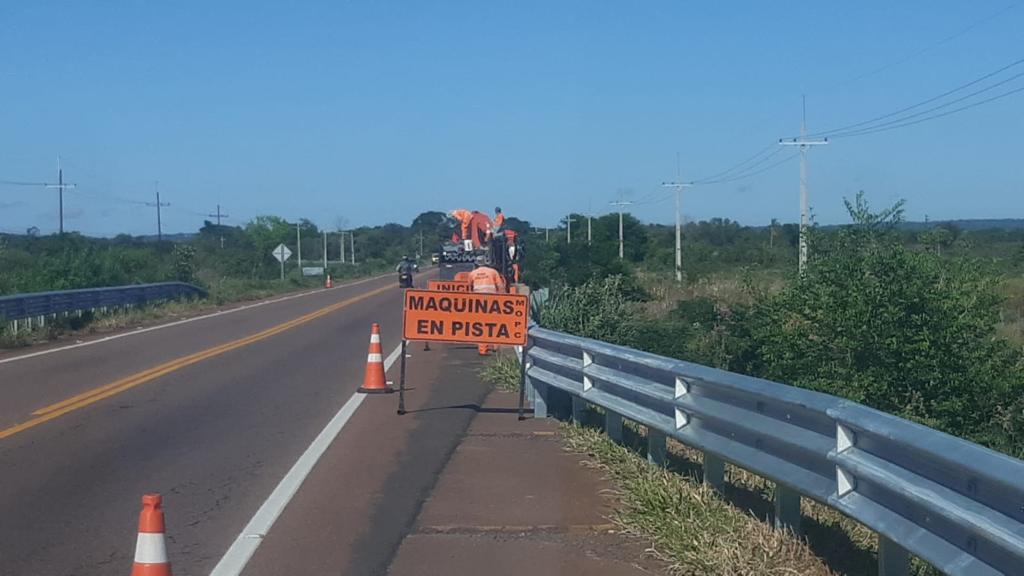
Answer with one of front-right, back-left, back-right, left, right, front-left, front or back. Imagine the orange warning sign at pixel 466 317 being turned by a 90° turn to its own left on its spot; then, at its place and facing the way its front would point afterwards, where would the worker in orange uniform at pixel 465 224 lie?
left

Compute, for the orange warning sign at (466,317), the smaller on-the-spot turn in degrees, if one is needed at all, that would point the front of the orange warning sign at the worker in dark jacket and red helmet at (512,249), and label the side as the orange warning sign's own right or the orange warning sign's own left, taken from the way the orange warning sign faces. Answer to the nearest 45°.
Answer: approximately 180°

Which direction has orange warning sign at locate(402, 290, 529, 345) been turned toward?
toward the camera

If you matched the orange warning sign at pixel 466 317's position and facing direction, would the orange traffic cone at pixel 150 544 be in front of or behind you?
in front

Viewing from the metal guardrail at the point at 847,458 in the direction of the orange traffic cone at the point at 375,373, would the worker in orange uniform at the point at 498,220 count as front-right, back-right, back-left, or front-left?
front-right

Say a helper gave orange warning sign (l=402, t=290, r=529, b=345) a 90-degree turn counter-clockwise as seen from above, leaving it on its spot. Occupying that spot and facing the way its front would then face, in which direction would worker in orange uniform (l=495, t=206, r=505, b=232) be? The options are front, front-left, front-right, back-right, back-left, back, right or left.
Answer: left

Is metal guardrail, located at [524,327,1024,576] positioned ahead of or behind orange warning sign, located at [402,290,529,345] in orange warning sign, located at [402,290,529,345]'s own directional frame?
ahead

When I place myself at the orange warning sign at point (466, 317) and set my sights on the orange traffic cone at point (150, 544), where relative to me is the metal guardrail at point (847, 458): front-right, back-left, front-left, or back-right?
front-left

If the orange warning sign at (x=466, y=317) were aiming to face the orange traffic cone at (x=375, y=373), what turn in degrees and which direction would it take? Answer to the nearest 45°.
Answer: approximately 135° to its right

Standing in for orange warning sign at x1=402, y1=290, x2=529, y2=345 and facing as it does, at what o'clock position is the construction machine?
The construction machine is roughly at 6 o'clock from the orange warning sign.
